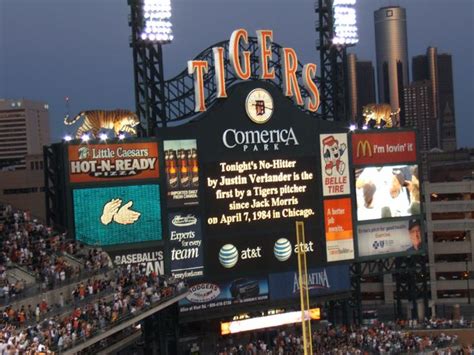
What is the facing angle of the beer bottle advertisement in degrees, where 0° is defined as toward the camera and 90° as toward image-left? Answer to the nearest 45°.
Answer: approximately 0°

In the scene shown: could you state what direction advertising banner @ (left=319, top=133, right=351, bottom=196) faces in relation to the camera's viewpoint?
facing the viewer

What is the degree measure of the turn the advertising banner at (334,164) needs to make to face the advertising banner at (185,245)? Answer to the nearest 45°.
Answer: approximately 45° to its right

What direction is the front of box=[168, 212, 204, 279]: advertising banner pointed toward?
toward the camera

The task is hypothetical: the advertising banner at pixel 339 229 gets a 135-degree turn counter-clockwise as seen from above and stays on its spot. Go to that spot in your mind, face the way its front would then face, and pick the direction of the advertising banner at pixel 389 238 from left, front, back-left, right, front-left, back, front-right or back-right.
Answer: front

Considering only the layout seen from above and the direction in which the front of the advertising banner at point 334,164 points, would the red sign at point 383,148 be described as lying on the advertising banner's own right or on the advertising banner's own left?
on the advertising banner's own left

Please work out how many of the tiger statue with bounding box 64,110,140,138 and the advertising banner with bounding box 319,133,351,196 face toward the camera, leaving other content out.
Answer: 1

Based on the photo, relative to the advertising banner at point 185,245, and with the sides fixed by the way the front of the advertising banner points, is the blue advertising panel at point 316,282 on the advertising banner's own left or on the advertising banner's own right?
on the advertising banner's own left

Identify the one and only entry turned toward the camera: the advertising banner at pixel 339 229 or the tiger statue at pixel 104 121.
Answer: the advertising banner

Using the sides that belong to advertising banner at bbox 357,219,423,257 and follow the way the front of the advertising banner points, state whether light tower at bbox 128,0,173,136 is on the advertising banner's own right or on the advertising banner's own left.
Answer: on the advertising banner's own right

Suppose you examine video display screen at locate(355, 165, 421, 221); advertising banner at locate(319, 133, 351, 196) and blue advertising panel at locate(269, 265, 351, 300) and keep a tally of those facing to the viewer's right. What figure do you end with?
0
